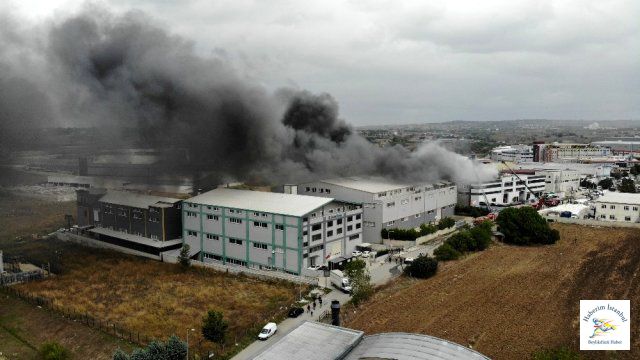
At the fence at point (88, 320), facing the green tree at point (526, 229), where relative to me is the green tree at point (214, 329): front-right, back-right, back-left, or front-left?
front-right

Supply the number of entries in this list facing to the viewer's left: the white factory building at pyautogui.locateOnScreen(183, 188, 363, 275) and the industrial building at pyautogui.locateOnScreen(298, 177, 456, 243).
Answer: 0

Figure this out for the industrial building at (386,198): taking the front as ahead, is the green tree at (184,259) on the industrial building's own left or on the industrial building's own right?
on the industrial building's own right

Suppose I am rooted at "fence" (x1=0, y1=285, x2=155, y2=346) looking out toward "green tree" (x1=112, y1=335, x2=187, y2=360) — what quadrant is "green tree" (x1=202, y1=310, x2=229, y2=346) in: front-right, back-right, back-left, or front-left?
front-left

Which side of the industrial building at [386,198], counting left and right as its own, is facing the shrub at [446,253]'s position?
front

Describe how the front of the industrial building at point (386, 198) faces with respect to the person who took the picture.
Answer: facing the viewer and to the right of the viewer

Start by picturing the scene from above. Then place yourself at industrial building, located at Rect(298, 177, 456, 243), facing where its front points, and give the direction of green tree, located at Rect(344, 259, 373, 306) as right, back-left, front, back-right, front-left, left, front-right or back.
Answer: front-right
